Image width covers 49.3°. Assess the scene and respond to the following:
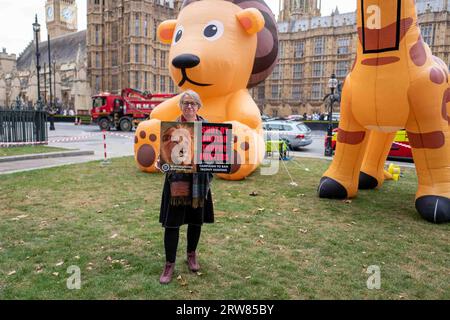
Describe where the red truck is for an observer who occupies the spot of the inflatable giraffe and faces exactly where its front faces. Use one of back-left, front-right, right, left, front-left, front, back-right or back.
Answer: right

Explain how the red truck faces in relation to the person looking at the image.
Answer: facing to the left of the viewer

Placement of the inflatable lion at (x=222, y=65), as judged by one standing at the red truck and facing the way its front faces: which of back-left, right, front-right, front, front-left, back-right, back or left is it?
left

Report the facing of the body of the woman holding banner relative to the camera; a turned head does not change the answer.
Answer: toward the camera

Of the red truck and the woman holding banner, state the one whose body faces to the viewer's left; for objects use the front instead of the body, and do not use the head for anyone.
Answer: the red truck

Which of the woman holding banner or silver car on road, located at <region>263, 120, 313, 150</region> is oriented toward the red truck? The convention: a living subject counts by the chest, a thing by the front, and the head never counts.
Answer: the silver car on road

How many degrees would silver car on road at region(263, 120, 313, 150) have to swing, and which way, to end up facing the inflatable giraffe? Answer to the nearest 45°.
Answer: approximately 135° to its left

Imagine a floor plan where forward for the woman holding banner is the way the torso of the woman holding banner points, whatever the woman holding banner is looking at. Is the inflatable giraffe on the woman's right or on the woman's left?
on the woman's left

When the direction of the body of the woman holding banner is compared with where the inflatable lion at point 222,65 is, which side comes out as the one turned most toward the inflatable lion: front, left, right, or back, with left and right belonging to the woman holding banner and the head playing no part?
back

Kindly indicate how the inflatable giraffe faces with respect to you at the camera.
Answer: facing the viewer and to the left of the viewer

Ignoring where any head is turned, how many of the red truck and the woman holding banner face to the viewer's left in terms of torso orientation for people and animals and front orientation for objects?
1

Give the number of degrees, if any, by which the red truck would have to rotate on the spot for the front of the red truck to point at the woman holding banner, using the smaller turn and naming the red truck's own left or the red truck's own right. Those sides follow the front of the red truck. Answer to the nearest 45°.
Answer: approximately 90° to the red truck's own left
